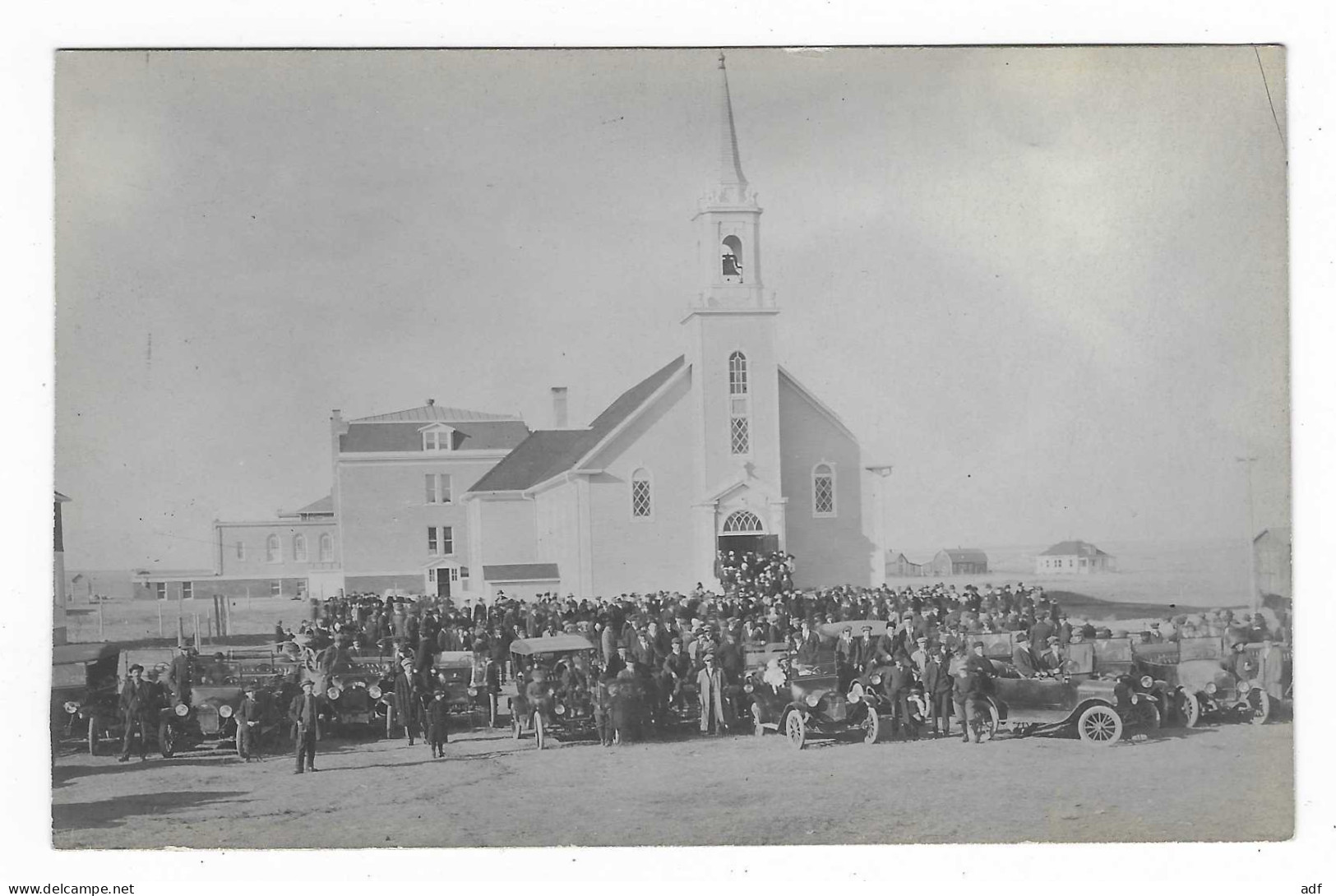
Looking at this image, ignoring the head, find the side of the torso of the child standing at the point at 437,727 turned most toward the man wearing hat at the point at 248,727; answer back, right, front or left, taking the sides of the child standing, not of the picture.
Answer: right

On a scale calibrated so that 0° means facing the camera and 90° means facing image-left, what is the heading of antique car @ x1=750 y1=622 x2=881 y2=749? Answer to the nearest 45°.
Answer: approximately 315°
